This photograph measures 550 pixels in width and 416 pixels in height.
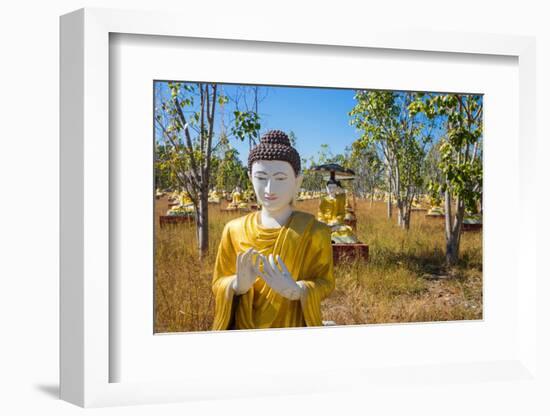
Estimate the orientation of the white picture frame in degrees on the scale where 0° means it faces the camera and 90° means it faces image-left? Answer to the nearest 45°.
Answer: approximately 315°
